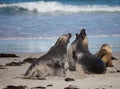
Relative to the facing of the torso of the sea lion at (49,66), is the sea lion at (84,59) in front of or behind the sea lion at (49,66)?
in front

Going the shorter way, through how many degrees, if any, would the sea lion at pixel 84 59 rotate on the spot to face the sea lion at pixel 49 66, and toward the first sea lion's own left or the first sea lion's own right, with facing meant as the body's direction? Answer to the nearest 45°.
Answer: approximately 45° to the first sea lion's own left

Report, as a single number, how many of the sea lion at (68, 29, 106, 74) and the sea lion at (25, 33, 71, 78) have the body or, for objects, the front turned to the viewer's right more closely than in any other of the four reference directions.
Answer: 1

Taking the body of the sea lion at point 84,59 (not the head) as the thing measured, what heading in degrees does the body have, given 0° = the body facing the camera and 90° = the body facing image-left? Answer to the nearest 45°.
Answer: approximately 90°

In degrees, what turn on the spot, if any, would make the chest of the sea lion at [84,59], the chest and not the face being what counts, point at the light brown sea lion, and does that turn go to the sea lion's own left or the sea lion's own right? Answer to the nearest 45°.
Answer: approximately 135° to the sea lion's own right

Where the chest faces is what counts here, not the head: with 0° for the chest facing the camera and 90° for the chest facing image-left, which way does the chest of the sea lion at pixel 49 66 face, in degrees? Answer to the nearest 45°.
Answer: approximately 270°

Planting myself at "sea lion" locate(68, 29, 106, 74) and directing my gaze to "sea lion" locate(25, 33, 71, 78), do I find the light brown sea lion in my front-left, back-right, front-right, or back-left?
back-right

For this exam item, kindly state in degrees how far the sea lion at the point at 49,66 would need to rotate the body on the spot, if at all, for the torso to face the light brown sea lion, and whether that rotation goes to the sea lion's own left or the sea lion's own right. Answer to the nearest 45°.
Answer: approximately 45° to the sea lion's own left

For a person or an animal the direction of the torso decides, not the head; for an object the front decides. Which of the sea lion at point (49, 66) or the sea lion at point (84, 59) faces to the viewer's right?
the sea lion at point (49, 66)

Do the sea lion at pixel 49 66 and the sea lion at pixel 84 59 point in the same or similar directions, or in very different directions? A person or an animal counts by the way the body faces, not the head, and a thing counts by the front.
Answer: very different directions
